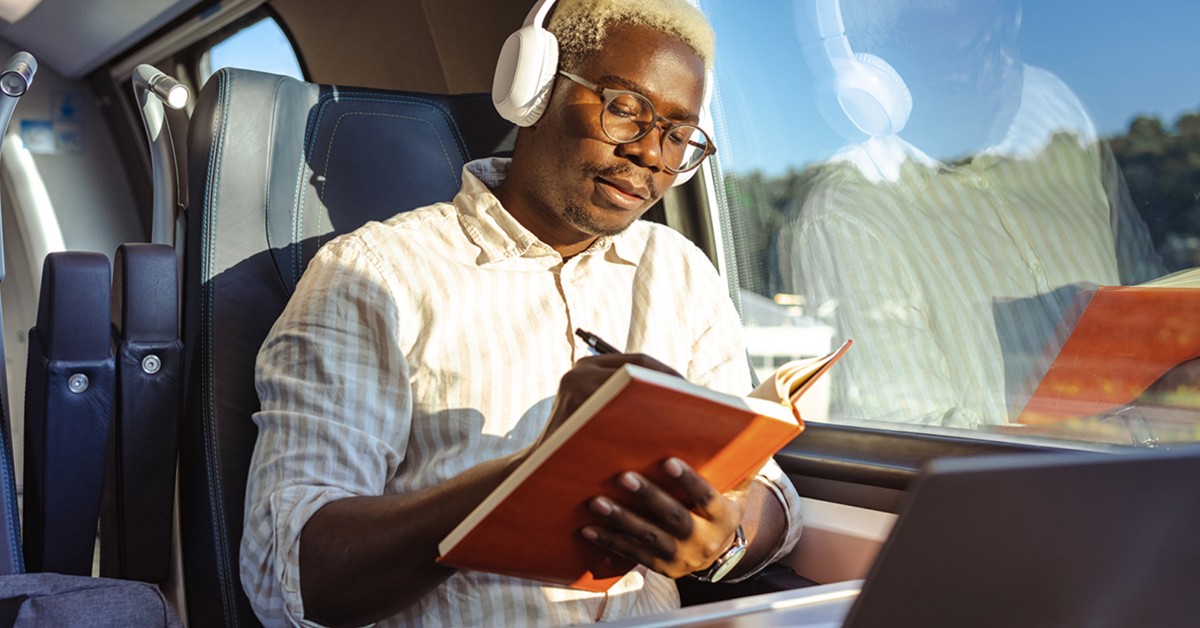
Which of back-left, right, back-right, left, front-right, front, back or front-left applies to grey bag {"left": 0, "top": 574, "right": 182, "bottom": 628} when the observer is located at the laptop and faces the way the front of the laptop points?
front-left

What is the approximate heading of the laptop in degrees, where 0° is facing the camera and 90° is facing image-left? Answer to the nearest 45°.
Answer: approximately 135°

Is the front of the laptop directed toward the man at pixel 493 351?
yes

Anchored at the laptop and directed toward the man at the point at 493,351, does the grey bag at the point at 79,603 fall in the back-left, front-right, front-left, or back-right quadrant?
front-left

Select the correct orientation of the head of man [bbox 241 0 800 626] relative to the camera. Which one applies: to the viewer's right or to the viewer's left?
to the viewer's right

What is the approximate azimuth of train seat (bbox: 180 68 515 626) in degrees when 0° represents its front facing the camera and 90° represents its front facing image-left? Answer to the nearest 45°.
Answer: approximately 315°

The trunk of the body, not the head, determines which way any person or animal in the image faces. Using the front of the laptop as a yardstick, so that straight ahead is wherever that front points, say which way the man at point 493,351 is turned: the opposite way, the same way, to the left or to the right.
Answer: the opposite way
